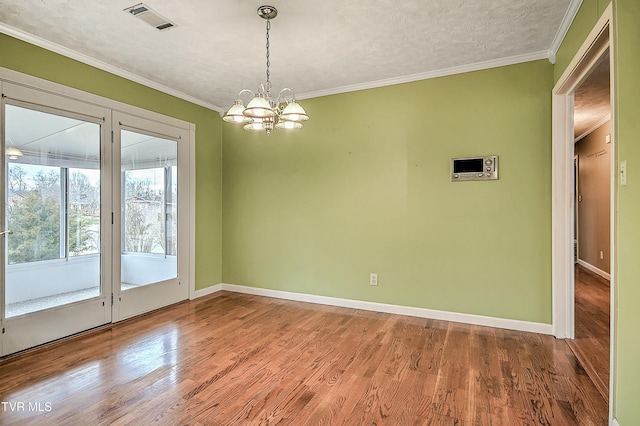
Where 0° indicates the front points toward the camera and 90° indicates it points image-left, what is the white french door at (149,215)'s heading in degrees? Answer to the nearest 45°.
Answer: approximately 315°

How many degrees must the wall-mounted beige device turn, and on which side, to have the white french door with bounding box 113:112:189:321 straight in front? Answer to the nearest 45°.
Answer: approximately 90° to its right

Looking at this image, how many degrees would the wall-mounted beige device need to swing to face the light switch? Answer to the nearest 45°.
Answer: approximately 45° to its left

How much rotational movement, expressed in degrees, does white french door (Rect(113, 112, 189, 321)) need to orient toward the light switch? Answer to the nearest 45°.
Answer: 0° — it already faces it

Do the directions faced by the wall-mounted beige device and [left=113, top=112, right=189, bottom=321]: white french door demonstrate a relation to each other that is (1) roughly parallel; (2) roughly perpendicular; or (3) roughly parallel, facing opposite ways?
roughly perpendicular

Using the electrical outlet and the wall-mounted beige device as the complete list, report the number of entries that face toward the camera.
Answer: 2

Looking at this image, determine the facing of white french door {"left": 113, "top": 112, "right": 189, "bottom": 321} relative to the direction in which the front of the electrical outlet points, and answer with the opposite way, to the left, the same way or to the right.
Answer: to the left

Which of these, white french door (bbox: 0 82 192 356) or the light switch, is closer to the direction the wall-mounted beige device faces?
the light switch

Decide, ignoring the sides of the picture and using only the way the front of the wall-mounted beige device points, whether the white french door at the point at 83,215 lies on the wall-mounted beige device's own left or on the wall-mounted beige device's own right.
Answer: on the wall-mounted beige device's own right
